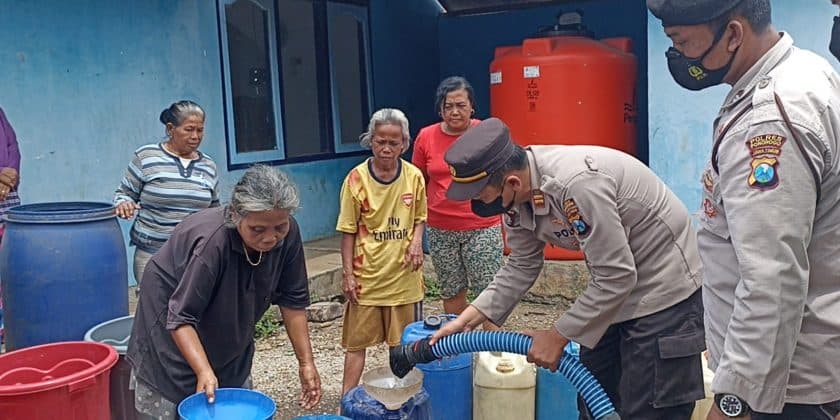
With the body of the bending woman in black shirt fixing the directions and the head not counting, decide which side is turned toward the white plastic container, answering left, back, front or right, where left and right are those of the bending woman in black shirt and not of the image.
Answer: left

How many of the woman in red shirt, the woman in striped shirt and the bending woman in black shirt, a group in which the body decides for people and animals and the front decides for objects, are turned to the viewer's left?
0

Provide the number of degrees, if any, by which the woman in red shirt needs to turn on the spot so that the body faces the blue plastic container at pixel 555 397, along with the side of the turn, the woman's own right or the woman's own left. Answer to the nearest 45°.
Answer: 0° — they already face it

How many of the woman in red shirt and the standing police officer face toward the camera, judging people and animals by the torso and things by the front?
1

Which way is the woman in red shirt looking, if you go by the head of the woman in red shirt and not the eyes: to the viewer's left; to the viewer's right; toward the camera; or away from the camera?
toward the camera

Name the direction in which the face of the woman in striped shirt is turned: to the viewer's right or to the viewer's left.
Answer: to the viewer's right

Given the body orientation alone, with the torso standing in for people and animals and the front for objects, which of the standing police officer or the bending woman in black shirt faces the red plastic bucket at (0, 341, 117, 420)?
the standing police officer

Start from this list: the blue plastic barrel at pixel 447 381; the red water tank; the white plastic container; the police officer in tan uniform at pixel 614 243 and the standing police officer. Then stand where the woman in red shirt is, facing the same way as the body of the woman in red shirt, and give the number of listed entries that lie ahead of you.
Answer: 4

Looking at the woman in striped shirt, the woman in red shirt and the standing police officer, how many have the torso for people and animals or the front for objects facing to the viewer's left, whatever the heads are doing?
1

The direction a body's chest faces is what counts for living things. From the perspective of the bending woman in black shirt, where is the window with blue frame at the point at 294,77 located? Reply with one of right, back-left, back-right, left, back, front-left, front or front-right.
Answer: back-left

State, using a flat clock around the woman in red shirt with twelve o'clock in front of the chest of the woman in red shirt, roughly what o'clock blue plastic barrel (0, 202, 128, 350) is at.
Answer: The blue plastic barrel is roughly at 2 o'clock from the woman in red shirt.

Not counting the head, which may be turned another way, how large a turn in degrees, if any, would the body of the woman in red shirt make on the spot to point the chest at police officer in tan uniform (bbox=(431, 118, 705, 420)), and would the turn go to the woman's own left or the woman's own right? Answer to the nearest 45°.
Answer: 0° — they already face them

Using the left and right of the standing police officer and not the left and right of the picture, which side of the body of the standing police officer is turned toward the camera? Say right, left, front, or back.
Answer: left

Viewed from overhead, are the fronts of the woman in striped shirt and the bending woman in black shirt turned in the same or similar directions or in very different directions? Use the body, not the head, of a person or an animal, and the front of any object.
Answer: same or similar directions

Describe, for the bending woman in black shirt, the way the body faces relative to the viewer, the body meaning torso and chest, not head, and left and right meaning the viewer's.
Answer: facing the viewer and to the right of the viewer

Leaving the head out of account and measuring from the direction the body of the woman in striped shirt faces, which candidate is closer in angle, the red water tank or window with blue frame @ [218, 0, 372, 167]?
the red water tank

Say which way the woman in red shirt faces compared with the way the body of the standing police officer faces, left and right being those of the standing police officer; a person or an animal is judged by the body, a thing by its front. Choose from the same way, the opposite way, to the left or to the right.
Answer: to the left

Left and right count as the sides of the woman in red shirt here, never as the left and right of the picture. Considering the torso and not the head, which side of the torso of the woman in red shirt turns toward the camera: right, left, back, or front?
front
